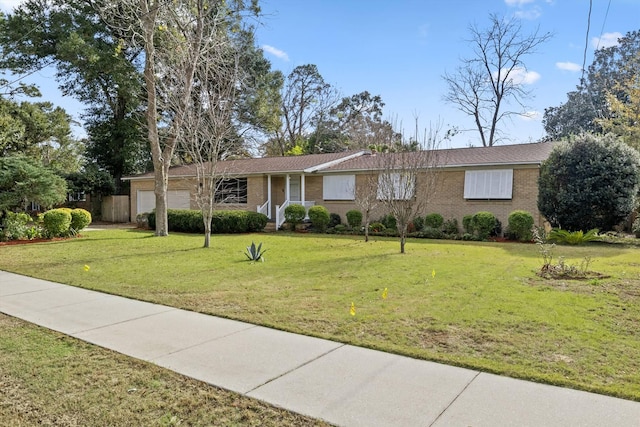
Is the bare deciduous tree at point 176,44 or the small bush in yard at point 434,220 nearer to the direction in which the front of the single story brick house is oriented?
the bare deciduous tree

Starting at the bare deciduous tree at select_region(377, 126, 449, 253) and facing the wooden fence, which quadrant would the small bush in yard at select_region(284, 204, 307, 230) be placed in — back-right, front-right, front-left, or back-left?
front-right

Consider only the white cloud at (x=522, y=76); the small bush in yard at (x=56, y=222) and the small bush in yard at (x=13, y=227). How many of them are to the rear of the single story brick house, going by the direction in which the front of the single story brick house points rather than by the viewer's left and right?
1

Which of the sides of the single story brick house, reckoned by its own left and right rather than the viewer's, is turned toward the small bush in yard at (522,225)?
left

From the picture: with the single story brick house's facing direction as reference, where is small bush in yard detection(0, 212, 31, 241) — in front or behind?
in front

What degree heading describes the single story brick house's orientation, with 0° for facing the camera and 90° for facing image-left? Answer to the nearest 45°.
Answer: approximately 45°

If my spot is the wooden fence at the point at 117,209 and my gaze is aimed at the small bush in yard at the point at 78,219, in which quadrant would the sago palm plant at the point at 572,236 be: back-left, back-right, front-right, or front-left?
front-left

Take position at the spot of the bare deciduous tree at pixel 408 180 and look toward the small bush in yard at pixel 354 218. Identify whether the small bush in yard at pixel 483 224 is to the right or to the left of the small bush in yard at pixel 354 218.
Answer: right
